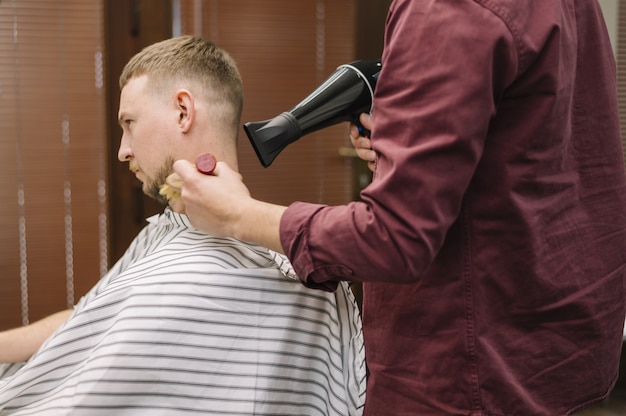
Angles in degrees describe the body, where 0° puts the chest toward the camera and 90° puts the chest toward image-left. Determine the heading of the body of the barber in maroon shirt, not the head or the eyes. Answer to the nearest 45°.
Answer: approximately 135°

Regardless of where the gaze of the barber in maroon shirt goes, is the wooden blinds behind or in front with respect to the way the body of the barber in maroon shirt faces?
in front

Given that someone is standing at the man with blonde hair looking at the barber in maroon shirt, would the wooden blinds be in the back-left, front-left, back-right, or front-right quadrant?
back-left

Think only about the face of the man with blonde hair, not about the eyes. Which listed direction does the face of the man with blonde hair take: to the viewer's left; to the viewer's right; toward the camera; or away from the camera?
to the viewer's left

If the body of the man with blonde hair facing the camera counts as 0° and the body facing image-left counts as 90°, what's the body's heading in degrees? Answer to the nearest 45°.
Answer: approximately 90°

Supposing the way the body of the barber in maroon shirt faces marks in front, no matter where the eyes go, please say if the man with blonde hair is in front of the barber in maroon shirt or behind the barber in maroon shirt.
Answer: in front

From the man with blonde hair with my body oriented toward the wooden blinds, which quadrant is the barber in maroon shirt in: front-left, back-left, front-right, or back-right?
back-right

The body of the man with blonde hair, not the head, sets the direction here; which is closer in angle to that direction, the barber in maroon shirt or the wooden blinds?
the wooden blinds

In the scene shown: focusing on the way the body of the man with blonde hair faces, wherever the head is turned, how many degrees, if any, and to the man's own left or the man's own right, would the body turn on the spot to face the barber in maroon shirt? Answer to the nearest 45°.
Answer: approximately 135° to the man's own left
